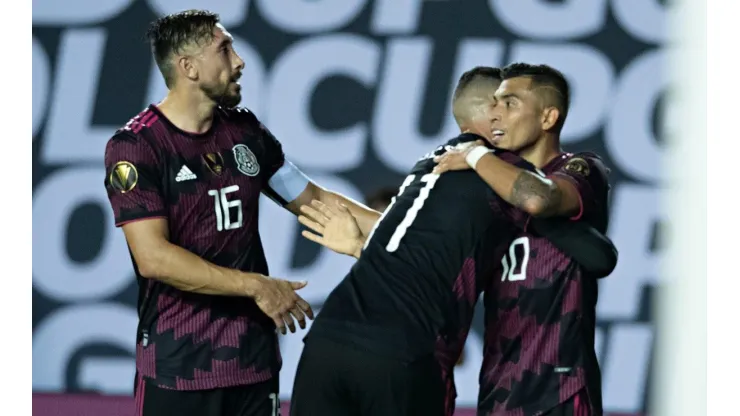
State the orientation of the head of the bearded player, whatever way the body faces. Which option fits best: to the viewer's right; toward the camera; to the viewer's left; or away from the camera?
to the viewer's right

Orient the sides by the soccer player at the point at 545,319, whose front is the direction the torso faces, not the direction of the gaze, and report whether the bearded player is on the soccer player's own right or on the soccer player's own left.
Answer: on the soccer player's own right

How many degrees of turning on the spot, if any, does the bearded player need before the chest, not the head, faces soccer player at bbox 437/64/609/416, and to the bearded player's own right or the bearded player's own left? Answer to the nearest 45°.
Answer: approximately 45° to the bearded player's own left

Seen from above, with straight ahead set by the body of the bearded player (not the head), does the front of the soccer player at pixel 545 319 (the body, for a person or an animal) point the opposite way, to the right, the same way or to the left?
to the right

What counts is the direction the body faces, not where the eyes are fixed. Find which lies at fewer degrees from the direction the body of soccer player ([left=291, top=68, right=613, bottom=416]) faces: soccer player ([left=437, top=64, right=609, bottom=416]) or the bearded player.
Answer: the soccer player

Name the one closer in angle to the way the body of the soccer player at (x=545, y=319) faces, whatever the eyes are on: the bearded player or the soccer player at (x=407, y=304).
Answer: the soccer player

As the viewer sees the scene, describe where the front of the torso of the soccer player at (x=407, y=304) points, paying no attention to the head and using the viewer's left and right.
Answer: facing away from the viewer and to the right of the viewer

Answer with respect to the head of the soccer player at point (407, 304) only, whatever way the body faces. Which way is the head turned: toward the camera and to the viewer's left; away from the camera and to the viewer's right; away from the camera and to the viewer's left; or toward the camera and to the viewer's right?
away from the camera and to the viewer's right

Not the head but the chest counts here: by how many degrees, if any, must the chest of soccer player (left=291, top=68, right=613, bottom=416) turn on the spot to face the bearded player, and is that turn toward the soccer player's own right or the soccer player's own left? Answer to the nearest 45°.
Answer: approximately 90° to the soccer player's own left

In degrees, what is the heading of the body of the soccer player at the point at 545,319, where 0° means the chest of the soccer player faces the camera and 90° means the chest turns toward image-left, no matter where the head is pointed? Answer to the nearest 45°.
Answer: approximately 45°

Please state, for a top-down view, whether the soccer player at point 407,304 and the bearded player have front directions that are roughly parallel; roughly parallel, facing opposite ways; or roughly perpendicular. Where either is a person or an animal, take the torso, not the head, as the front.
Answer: roughly perpendicular
